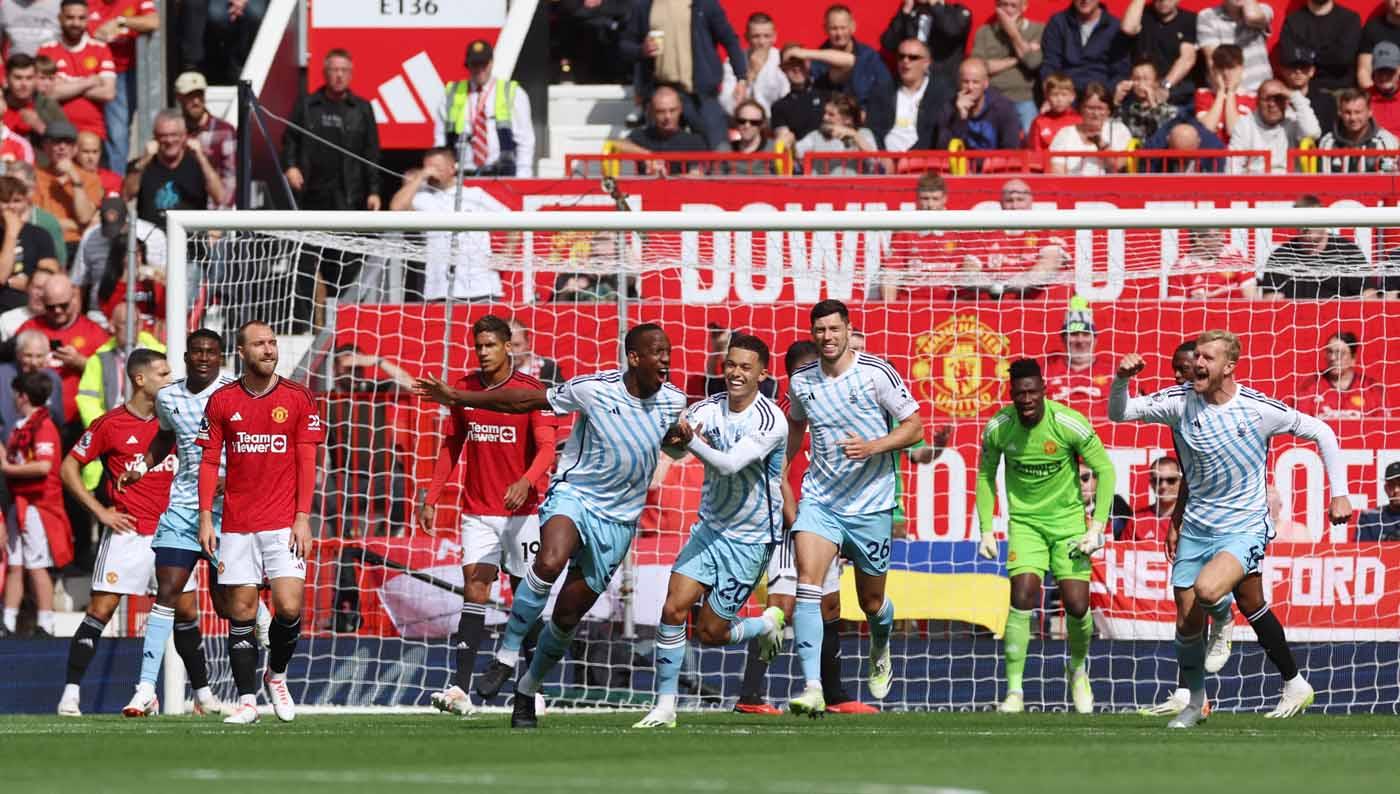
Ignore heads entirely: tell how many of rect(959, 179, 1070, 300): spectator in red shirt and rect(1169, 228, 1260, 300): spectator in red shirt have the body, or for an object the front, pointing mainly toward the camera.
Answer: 2

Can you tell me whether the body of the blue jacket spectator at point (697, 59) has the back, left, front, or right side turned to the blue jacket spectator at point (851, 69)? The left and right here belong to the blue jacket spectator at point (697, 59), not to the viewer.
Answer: left

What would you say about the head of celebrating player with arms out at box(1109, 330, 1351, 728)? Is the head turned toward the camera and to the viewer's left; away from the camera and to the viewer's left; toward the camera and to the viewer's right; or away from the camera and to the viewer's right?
toward the camera and to the viewer's left

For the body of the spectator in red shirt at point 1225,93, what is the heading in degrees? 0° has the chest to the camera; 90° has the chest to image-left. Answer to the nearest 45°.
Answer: approximately 0°

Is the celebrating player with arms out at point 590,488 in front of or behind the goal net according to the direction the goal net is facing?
in front

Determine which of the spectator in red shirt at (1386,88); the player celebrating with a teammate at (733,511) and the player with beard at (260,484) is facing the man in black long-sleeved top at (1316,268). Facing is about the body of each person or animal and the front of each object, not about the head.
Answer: the spectator in red shirt

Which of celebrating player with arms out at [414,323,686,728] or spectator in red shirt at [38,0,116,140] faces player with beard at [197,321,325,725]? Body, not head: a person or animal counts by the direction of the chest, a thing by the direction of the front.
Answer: the spectator in red shirt
